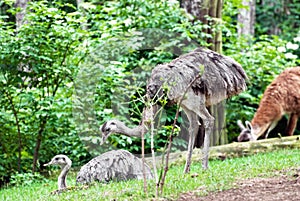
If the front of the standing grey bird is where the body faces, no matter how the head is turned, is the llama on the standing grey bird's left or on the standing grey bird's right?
on the standing grey bird's right

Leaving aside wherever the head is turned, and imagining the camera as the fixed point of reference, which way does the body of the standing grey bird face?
to the viewer's left

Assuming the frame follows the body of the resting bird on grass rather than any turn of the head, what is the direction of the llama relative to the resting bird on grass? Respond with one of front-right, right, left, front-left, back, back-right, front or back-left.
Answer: back-right

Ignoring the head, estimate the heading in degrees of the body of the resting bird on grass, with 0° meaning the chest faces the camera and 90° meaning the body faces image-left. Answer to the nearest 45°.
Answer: approximately 90°

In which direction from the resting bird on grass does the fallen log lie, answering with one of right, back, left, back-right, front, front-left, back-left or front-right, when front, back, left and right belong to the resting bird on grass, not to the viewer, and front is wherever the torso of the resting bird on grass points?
back-right

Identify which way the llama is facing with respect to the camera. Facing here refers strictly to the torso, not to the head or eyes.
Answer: to the viewer's left

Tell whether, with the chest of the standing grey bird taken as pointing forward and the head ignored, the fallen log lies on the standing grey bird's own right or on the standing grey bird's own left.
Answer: on the standing grey bird's own right

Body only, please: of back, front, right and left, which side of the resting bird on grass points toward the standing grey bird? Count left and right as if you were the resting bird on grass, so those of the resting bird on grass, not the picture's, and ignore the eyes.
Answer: back
